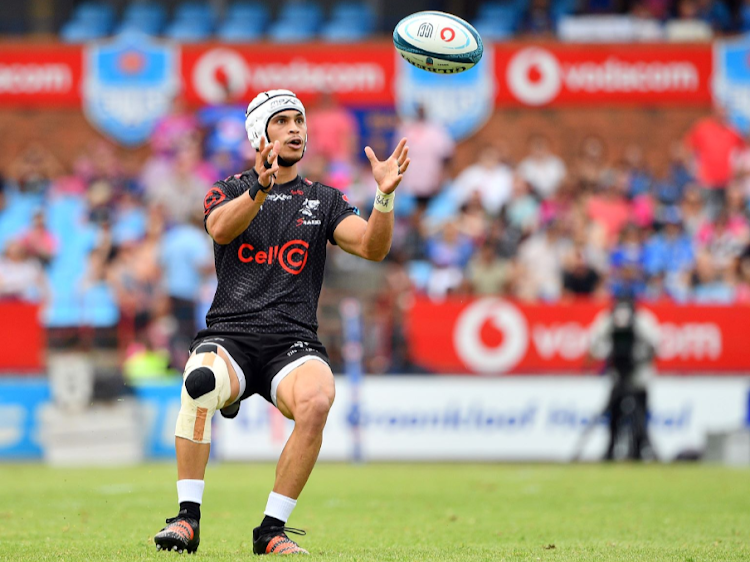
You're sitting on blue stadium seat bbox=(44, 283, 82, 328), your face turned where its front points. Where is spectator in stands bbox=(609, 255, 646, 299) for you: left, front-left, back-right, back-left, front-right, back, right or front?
left

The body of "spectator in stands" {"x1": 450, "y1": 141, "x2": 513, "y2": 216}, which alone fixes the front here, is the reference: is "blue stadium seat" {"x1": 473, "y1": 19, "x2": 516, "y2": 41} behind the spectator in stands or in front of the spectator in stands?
behind

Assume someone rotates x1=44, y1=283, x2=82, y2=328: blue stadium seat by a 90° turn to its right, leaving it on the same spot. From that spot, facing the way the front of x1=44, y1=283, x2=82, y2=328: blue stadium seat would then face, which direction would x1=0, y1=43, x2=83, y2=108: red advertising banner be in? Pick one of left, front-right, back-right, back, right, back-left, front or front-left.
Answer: right

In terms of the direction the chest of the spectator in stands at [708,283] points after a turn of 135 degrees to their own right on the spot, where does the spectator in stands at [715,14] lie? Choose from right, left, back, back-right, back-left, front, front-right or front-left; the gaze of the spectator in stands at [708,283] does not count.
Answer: front-right

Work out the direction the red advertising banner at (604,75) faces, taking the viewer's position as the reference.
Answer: facing the viewer

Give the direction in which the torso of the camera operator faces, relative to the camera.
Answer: toward the camera

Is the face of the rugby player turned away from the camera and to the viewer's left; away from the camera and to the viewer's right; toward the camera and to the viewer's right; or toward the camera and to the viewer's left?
toward the camera and to the viewer's right

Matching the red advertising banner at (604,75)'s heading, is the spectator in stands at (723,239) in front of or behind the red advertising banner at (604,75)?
in front

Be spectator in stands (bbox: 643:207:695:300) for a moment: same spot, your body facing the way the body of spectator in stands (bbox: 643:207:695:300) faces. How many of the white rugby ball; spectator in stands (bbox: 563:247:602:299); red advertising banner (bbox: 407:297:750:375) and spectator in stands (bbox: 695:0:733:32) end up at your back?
1

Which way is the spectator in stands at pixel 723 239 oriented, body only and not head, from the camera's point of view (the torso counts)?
toward the camera

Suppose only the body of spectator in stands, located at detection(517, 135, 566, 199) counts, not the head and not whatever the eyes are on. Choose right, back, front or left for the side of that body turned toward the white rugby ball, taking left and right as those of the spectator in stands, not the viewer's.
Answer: front
